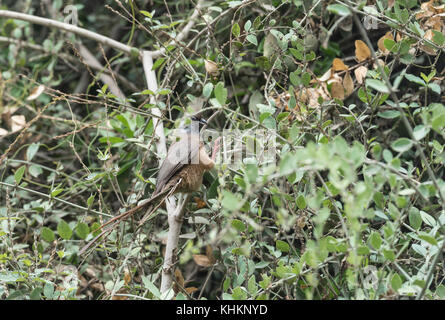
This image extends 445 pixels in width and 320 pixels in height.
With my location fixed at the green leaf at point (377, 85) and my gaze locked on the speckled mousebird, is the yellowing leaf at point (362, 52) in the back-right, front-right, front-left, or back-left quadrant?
front-right

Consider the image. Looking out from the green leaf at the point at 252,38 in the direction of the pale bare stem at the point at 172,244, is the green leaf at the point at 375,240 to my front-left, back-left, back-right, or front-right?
front-left

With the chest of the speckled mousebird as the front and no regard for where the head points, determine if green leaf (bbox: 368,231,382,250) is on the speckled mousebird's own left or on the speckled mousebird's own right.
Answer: on the speckled mousebird's own right

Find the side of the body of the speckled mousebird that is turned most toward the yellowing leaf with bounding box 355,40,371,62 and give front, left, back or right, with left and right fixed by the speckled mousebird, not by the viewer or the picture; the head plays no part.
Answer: front

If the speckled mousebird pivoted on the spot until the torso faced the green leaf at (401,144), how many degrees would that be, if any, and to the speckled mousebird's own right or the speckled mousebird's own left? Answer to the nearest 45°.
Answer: approximately 45° to the speckled mousebird's own right

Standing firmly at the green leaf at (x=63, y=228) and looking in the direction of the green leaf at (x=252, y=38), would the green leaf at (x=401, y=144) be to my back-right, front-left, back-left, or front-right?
front-right

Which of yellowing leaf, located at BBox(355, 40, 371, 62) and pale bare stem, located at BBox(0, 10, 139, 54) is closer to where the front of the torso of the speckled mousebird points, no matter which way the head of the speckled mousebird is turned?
the yellowing leaf

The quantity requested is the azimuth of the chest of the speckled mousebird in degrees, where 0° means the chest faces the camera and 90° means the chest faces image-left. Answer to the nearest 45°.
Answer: approximately 270°
